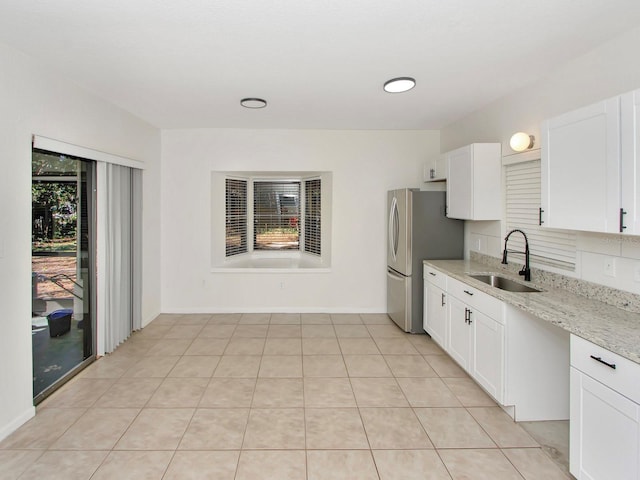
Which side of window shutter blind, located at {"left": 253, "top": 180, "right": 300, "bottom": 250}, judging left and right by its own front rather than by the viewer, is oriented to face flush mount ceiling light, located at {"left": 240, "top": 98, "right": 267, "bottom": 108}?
front

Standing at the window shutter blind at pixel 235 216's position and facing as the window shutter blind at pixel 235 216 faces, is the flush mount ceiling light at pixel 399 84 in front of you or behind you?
in front

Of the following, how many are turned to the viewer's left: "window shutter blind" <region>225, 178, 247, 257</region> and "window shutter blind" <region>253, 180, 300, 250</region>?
0

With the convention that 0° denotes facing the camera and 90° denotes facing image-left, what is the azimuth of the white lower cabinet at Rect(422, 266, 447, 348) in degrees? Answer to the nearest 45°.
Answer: approximately 45°

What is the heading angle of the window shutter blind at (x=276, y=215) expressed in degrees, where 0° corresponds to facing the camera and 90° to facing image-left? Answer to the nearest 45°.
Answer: approximately 0°

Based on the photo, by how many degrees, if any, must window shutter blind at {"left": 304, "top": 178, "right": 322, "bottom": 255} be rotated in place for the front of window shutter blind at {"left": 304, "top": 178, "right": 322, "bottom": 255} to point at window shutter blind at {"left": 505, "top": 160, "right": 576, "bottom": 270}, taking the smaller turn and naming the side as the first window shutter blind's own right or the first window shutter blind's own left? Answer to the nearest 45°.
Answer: approximately 90° to the first window shutter blind's own left
